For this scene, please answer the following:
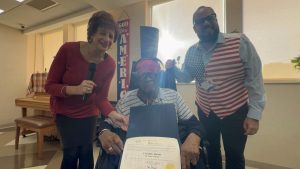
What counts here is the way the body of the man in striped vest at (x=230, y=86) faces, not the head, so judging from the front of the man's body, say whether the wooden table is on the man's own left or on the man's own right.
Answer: on the man's own right

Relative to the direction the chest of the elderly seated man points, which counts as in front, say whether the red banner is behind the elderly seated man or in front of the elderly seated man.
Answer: behind

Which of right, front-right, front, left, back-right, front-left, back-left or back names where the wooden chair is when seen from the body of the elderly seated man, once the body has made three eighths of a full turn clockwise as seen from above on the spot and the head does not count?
front

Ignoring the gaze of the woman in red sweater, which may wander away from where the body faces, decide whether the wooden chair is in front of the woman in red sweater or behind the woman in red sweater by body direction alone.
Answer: behind

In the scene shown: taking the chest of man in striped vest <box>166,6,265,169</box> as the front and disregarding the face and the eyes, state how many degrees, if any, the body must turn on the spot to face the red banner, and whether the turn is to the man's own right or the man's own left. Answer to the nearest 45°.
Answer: approximately 90° to the man's own right

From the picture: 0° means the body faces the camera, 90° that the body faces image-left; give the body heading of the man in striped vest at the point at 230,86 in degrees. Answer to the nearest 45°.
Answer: approximately 45°

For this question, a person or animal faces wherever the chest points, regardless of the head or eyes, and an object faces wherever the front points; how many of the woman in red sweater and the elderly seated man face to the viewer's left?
0

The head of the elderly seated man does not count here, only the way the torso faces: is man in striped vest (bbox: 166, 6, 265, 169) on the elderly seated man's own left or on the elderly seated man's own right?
on the elderly seated man's own left

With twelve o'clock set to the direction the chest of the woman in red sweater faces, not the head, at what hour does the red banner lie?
The red banner is roughly at 8 o'clock from the woman in red sweater.

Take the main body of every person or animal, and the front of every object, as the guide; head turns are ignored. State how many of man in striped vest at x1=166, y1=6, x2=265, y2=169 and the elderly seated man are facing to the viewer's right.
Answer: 0

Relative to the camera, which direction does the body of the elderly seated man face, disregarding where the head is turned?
toward the camera

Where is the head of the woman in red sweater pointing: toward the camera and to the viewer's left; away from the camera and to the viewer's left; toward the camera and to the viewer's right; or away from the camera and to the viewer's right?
toward the camera and to the viewer's right

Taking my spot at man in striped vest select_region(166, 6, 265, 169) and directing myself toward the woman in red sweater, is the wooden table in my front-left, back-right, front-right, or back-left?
front-right

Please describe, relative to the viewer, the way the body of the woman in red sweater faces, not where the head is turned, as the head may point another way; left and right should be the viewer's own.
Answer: facing the viewer and to the right of the viewer

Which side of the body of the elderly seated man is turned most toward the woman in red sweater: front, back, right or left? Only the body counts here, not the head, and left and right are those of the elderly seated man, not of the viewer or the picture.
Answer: right
